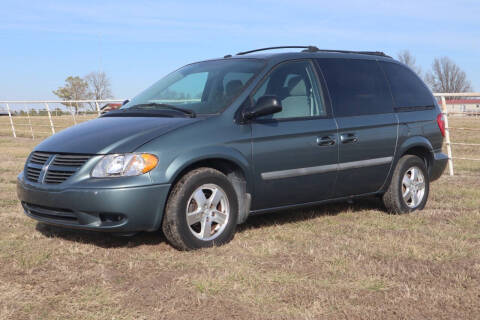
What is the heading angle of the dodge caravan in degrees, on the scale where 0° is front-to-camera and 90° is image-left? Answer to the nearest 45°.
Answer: approximately 45°
